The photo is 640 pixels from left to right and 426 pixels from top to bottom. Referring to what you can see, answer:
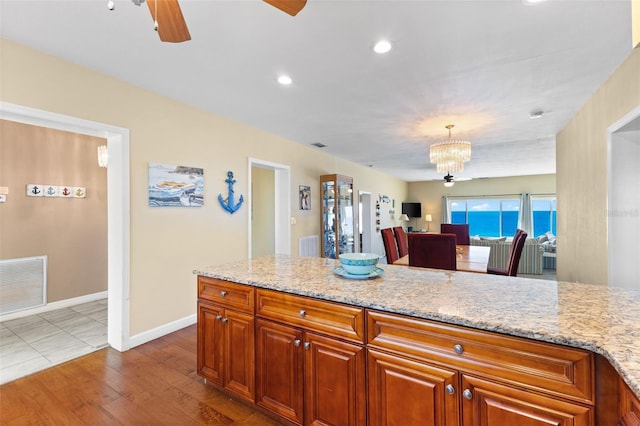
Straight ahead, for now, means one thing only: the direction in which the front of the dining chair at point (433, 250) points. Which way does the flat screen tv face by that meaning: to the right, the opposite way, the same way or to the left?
the opposite way

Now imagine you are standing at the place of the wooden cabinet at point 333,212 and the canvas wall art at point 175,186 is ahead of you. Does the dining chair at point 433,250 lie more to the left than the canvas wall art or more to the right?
left

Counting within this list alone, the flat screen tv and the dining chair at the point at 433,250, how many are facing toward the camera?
1

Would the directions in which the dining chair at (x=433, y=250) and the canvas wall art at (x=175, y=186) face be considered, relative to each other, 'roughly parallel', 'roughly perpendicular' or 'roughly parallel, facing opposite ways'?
roughly perpendicular

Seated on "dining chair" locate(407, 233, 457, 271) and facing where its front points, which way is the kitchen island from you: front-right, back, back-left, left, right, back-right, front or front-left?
back

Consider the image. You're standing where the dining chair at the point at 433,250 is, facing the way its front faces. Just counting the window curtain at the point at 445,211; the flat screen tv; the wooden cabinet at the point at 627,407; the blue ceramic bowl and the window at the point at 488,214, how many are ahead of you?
3

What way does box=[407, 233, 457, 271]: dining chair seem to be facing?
away from the camera

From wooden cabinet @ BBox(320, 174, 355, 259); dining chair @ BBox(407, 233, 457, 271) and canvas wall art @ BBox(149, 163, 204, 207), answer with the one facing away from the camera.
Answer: the dining chair

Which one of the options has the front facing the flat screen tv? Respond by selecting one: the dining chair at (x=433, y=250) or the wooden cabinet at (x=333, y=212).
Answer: the dining chair

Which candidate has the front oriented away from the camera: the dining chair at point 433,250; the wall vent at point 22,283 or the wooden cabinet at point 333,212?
the dining chair

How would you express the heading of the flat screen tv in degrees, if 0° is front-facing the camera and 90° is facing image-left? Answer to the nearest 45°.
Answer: approximately 0°
